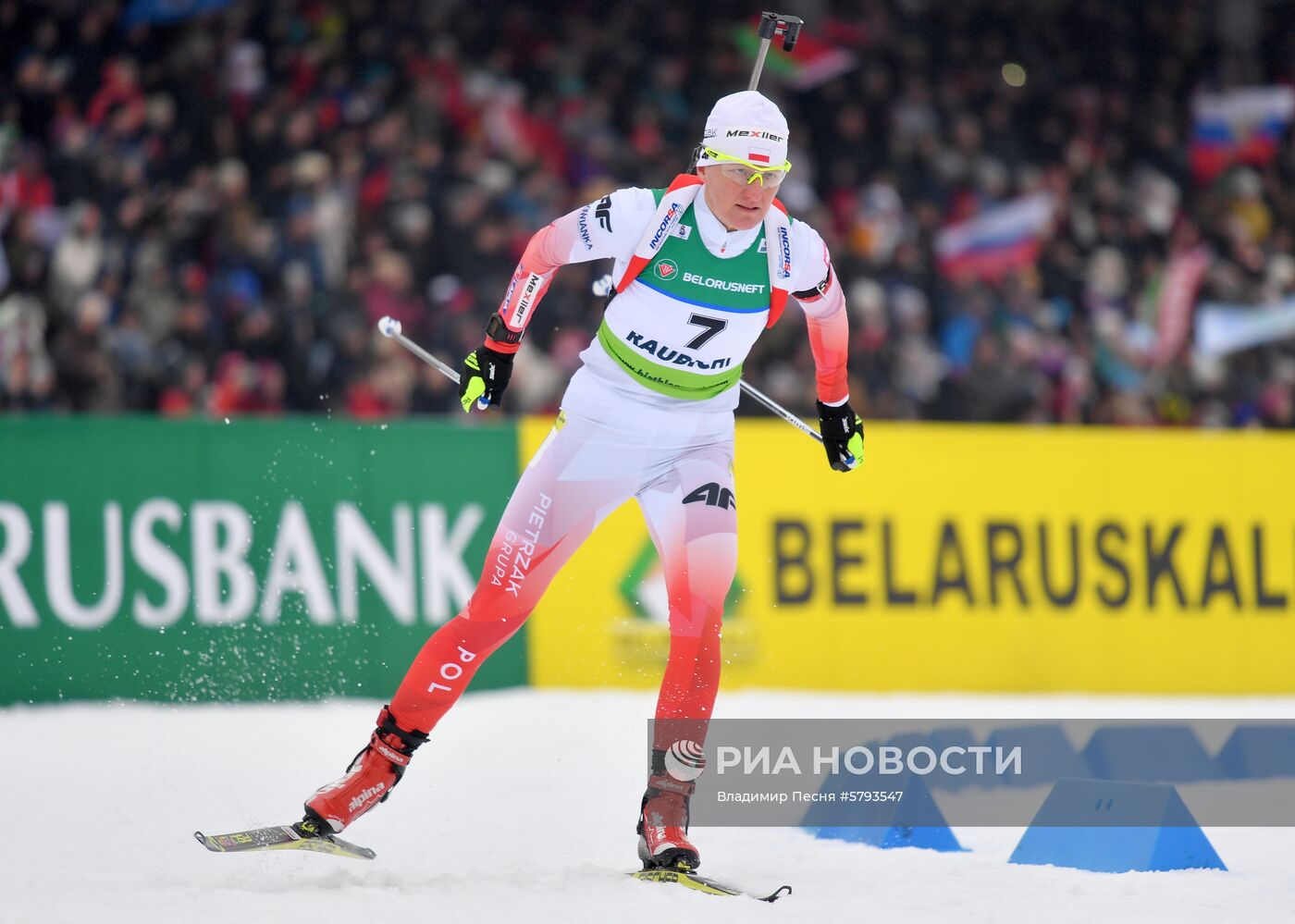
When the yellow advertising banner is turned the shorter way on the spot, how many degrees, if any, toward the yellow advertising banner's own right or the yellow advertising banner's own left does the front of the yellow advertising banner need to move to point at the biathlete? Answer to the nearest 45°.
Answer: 0° — it already faces them

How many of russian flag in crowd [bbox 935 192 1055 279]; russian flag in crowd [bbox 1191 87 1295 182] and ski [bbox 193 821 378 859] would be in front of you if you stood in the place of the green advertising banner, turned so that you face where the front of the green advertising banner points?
1

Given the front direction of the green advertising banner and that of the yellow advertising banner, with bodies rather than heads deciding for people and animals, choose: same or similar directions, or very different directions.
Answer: same or similar directions

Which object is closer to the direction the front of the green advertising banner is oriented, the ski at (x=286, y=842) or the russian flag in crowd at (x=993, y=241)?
the ski

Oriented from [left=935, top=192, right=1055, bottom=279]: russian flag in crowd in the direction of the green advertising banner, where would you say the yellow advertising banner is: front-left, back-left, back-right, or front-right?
front-left

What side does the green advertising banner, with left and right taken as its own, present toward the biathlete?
front

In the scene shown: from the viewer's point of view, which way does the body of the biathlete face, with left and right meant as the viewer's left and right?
facing the viewer and to the right of the viewer

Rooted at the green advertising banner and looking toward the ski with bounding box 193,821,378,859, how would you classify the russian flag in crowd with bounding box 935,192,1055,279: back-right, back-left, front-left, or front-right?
back-left

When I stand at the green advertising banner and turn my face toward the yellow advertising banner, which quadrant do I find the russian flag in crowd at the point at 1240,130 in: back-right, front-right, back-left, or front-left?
front-left

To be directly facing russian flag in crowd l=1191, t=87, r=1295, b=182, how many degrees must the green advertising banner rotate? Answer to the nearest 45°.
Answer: approximately 135° to its left

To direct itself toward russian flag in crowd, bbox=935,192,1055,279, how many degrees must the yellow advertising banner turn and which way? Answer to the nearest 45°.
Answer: approximately 180°

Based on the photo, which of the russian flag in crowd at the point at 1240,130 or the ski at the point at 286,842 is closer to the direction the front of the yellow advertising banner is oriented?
the ski

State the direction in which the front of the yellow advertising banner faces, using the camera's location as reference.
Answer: facing the viewer

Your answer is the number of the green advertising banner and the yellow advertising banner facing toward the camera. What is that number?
2

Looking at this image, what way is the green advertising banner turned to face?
toward the camera
